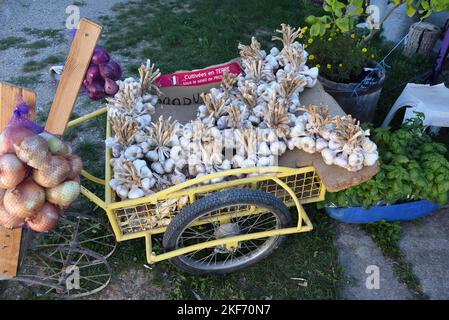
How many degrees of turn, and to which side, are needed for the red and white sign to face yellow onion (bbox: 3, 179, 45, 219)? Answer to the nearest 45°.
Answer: approximately 45° to its right

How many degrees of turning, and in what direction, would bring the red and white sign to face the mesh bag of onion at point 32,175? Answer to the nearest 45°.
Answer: approximately 45° to its right

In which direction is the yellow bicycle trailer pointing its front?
to the viewer's left

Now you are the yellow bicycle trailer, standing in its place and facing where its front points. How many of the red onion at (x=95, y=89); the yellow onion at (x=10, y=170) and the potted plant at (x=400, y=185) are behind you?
1

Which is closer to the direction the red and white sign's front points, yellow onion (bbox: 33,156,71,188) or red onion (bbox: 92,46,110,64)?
the yellow onion

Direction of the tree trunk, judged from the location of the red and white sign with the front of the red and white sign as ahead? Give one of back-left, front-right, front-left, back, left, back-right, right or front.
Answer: back-left

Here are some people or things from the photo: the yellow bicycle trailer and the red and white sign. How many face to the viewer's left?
1

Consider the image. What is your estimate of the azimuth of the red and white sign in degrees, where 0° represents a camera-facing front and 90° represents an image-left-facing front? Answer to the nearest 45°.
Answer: approximately 0°

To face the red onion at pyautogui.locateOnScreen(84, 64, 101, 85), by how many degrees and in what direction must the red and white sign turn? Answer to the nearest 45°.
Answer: approximately 45° to its right

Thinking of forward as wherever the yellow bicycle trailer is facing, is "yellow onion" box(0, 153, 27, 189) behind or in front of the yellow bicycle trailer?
in front

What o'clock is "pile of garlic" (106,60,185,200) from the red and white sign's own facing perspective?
The pile of garlic is roughly at 1 o'clock from the red and white sign.

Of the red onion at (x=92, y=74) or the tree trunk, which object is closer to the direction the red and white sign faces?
the red onion

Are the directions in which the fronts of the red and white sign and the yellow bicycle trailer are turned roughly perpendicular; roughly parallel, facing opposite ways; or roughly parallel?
roughly perpendicular

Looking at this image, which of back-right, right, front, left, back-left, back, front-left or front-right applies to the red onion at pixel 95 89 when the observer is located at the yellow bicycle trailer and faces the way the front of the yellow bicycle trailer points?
front-right
